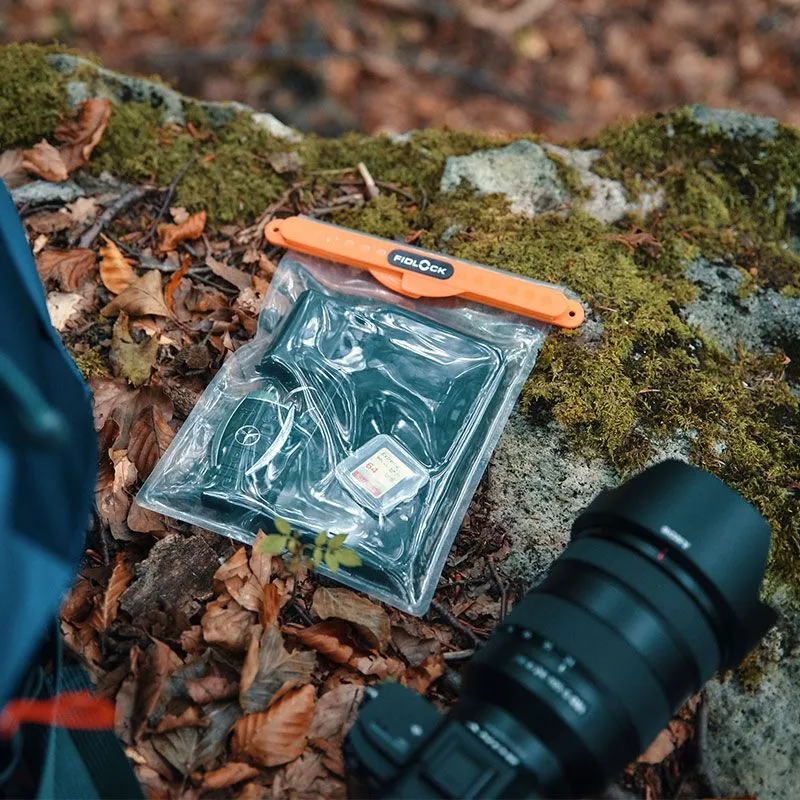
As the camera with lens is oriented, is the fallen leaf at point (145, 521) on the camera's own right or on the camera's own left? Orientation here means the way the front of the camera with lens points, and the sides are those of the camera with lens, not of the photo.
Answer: on the camera's own left

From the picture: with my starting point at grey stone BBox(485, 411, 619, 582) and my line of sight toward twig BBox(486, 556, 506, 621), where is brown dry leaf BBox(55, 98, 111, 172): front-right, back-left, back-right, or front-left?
back-right

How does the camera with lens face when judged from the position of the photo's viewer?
facing away from the viewer and to the right of the viewer

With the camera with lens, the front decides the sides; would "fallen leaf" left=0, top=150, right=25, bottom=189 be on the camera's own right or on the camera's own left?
on the camera's own left
